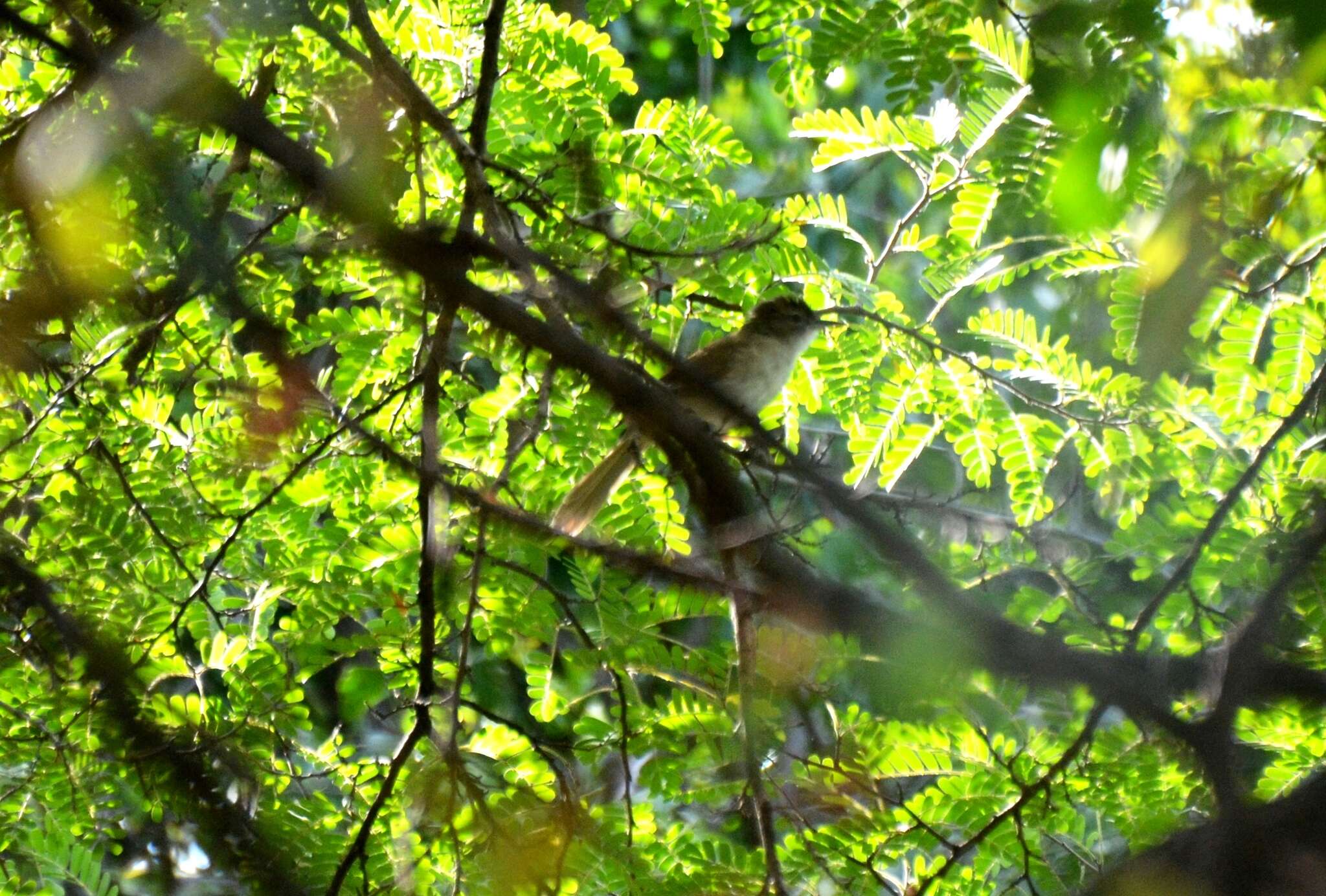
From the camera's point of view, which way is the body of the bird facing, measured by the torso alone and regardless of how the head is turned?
to the viewer's right
